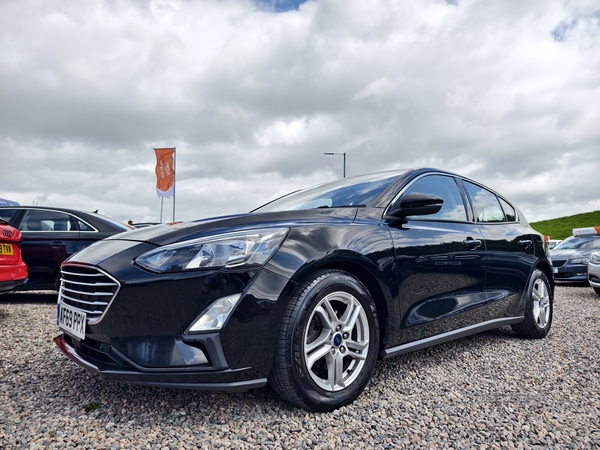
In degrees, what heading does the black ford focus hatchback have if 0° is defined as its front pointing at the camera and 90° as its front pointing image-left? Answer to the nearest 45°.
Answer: approximately 45°

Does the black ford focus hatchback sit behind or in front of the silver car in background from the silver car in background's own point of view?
in front

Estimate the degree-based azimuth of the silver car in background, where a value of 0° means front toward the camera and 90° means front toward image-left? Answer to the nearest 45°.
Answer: approximately 45°

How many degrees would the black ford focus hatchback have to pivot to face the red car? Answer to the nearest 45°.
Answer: approximately 90° to its right

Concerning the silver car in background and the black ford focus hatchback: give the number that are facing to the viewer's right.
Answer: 0

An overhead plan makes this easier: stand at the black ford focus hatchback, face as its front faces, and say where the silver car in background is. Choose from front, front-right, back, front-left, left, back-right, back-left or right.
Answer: back

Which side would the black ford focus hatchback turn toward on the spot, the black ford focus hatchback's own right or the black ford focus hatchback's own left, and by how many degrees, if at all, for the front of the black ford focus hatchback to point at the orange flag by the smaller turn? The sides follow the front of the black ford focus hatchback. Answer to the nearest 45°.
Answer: approximately 135° to the black ford focus hatchback's own right
